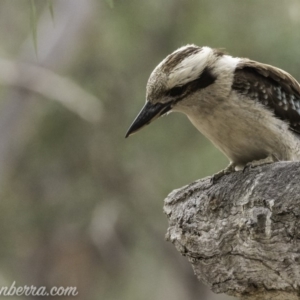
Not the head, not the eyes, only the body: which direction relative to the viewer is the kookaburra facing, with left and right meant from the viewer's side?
facing to the left of the viewer
